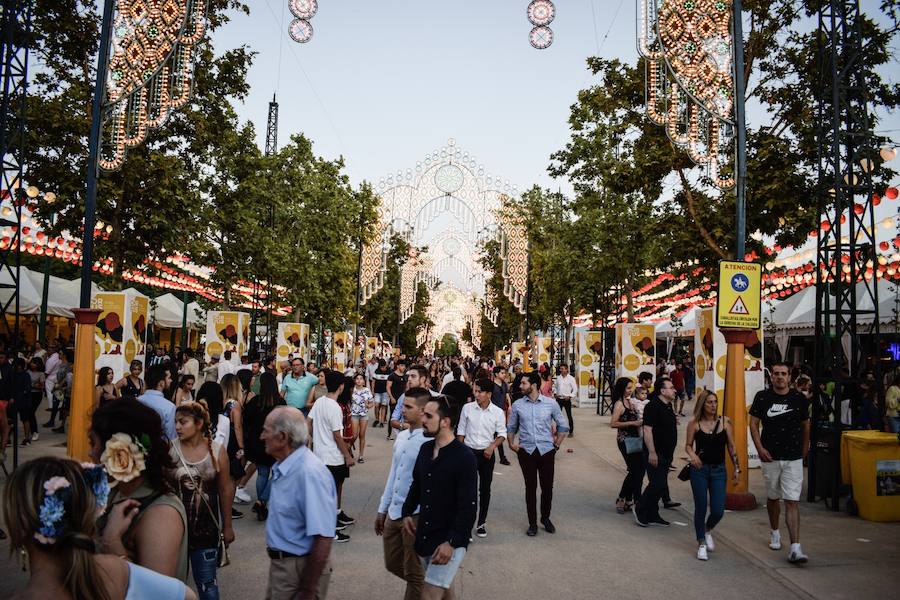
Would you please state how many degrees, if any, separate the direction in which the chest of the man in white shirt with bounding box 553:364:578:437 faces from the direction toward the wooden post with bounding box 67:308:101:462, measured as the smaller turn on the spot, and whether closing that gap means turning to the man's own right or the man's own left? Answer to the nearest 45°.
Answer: approximately 45° to the man's own right

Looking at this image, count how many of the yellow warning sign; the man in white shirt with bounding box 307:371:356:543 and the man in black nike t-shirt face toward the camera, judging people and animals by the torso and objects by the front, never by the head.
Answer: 2

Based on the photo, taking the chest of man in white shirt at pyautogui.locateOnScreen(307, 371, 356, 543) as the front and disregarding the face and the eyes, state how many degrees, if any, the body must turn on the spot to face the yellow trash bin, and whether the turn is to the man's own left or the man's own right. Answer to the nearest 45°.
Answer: approximately 45° to the man's own right

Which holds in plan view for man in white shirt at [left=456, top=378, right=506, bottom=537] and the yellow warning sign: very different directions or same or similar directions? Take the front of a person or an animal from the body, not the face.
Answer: same or similar directions

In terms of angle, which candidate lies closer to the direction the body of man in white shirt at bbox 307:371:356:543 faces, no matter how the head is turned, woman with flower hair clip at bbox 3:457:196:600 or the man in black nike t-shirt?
the man in black nike t-shirt

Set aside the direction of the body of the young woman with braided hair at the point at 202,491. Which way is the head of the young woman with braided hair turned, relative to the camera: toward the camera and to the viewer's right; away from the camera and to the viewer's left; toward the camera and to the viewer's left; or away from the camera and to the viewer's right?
toward the camera and to the viewer's left

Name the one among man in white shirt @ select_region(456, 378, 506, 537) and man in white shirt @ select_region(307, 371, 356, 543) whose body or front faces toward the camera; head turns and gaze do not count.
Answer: man in white shirt @ select_region(456, 378, 506, 537)

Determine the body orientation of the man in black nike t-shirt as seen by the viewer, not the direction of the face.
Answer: toward the camera

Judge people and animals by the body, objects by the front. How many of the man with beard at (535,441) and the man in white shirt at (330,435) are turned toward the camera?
1

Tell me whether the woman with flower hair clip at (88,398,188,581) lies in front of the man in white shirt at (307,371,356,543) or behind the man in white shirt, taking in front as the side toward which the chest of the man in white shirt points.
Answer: behind

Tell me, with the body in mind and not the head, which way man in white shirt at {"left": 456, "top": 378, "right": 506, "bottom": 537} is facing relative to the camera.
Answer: toward the camera

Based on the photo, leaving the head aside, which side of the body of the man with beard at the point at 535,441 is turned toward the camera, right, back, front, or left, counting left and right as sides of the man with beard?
front

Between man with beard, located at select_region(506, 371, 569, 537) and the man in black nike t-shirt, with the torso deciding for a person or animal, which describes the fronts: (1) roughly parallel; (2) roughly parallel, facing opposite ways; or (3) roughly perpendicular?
roughly parallel

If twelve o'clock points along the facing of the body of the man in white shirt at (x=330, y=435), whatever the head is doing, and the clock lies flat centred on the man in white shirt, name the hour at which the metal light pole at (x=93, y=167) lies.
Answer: The metal light pole is roughly at 9 o'clock from the man in white shirt.

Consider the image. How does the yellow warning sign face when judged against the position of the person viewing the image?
facing the viewer

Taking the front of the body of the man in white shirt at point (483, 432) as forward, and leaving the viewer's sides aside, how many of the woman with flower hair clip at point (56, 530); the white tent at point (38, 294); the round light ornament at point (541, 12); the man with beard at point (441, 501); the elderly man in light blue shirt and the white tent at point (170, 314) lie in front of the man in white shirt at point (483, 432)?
3
